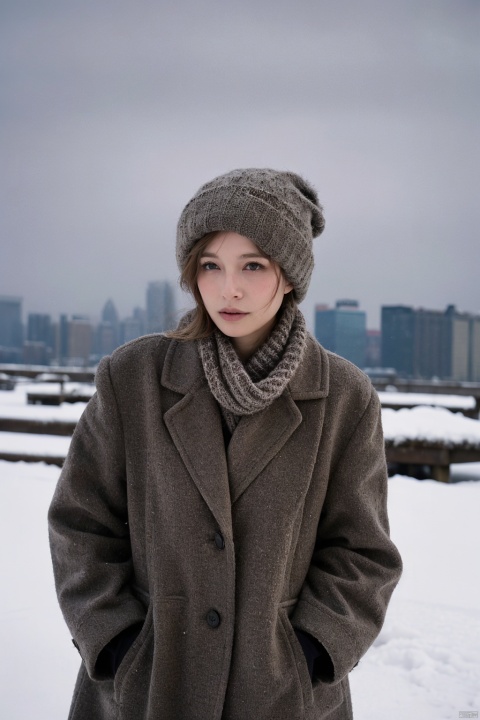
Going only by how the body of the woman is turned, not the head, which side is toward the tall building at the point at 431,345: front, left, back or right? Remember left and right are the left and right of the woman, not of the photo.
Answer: back

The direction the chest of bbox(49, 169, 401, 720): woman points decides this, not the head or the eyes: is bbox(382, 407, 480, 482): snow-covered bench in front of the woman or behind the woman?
behind

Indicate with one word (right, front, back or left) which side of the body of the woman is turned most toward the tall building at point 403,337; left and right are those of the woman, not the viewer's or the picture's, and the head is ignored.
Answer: back

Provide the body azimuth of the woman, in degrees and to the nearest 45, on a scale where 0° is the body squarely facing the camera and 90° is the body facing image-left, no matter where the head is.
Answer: approximately 0°
